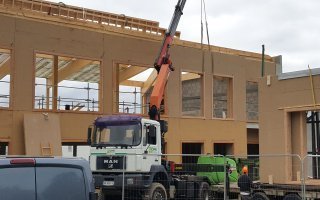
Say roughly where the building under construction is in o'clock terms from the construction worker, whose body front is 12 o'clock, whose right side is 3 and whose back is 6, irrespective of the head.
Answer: The building under construction is roughly at 11 o'clock from the construction worker.

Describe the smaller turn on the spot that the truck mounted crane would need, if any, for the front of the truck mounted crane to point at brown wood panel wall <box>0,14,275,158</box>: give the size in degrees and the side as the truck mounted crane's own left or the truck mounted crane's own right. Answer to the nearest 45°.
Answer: approximately 135° to the truck mounted crane's own right

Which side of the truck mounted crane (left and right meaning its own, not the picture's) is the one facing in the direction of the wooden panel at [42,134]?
right

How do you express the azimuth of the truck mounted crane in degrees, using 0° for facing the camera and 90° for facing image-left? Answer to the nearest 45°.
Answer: approximately 45°

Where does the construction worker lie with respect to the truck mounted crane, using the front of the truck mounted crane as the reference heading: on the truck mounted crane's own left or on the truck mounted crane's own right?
on the truck mounted crane's own left

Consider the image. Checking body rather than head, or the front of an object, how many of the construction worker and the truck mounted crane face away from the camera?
1

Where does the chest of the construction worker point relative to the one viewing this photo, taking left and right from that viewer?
facing away from the viewer

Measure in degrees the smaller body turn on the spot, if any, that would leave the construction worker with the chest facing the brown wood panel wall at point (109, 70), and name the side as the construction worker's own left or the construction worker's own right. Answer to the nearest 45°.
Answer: approximately 45° to the construction worker's own left

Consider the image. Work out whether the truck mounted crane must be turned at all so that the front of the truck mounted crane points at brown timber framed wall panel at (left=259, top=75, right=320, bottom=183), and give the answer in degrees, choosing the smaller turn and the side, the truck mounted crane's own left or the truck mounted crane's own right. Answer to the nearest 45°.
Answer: approximately 135° to the truck mounted crane's own left
